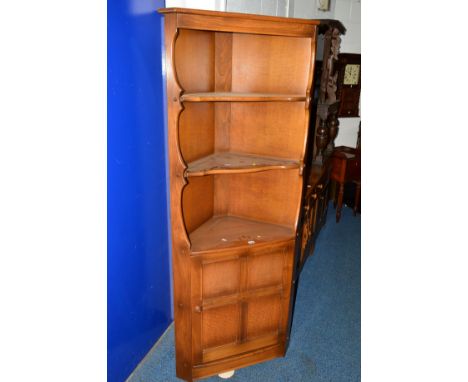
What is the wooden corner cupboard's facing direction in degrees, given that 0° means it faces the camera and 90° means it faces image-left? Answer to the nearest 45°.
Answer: approximately 0°

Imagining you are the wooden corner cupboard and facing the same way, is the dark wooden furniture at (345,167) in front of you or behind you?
behind
